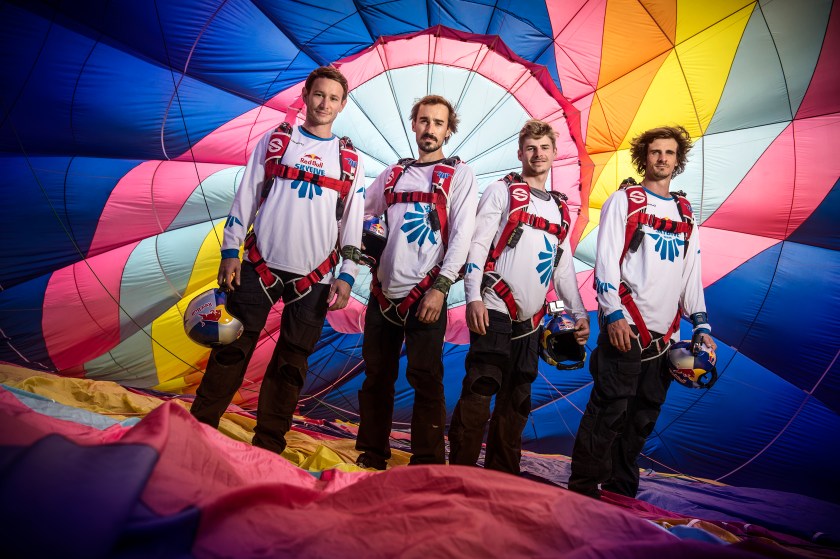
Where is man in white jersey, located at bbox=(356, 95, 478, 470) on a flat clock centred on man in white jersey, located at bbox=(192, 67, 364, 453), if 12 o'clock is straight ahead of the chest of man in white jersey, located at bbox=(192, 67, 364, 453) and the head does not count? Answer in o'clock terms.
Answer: man in white jersey, located at bbox=(356, 95, 478, 470) is roughly at 9 o'clock from man in white jersey, located at bbox=(192, 67, 364, 453).

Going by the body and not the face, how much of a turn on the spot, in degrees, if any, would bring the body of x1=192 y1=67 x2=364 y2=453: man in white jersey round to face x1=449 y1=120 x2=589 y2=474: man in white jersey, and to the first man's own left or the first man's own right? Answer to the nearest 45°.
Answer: approximately 90° to the first man's own left

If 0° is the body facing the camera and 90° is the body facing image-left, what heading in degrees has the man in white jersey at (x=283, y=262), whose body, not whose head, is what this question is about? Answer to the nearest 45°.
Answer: approximately 0°

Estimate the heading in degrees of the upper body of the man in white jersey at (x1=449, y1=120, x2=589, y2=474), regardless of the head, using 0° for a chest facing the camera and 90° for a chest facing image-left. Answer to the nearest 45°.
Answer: approximately 315°

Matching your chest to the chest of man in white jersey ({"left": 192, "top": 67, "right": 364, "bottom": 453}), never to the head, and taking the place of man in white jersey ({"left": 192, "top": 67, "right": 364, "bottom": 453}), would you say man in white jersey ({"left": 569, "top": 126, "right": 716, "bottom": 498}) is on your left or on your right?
on your left

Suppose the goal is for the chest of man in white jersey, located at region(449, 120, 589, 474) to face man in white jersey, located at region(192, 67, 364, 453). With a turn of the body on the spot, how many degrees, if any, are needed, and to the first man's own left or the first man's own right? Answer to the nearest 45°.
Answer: approximately 135° to the first man's own right

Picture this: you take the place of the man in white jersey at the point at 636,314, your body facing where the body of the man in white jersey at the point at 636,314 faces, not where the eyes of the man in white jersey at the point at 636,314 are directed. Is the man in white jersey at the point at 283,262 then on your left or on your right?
on your right
